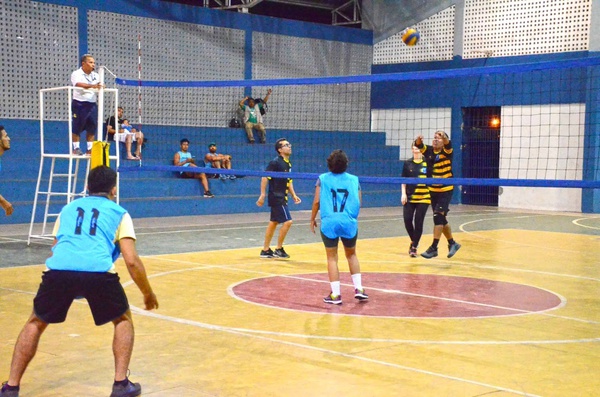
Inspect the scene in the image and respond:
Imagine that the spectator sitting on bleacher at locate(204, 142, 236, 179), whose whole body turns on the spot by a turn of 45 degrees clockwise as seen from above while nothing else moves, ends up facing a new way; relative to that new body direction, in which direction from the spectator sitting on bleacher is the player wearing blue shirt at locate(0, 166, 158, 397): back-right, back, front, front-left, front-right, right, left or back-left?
front

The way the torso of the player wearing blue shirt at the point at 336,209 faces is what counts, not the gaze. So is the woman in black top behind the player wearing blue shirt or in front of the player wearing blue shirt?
in front

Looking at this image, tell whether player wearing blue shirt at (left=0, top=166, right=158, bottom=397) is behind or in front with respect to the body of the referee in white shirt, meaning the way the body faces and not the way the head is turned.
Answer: in front

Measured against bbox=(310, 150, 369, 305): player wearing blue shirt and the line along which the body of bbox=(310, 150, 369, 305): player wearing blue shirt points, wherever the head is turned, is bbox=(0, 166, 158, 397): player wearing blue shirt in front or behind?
behind

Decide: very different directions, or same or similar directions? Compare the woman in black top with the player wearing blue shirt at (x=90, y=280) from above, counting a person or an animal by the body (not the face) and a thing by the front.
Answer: very different directions

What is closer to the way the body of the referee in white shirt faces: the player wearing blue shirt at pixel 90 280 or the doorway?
the player wearing blue shirt

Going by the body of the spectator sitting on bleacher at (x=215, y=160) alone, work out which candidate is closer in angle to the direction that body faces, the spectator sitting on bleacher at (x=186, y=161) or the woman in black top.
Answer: the woman in black top

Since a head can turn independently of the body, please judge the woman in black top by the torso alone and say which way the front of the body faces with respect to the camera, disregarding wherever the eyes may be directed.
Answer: toward the camera

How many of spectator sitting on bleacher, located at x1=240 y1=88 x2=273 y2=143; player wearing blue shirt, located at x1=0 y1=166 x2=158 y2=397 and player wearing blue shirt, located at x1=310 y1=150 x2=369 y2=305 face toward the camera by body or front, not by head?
1

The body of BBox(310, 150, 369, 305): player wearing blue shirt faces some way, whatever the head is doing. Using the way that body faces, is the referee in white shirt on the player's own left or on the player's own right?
on the player's own left

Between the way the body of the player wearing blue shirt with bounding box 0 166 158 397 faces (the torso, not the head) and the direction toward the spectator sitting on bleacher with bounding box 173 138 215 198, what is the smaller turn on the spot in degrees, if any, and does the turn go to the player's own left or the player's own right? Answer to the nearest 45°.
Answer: approximately 45° to the player's own left

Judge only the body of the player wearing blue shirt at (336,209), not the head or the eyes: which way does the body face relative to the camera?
away from the camera

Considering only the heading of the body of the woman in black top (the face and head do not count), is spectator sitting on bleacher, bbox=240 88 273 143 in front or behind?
behind

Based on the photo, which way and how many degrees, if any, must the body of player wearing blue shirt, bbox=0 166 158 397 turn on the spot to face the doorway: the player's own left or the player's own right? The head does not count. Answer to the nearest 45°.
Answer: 0° — they already face it

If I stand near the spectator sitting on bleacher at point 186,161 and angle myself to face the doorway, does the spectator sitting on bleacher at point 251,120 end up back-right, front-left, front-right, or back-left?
front-left

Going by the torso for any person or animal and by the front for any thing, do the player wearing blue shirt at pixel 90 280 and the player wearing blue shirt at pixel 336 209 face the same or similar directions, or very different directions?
same or similar directions

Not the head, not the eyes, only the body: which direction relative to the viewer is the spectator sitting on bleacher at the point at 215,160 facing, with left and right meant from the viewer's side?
facing the viewer and to the right of the viewer

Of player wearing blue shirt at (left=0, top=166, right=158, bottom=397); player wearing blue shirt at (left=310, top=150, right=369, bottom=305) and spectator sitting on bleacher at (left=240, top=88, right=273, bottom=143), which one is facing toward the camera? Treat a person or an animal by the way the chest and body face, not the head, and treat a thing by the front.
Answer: the spectator sitting on bleacher

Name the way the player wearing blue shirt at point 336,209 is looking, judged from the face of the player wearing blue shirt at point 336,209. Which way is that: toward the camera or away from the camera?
away from the camera

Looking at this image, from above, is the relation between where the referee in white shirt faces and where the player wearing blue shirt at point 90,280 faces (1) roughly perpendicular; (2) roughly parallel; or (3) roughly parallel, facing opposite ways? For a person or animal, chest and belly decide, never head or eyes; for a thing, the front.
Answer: roughly perpendicular

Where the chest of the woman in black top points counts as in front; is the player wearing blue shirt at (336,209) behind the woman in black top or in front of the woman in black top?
in front

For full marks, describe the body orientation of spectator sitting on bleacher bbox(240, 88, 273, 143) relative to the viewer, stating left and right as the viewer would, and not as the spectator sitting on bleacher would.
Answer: facing the viewer
